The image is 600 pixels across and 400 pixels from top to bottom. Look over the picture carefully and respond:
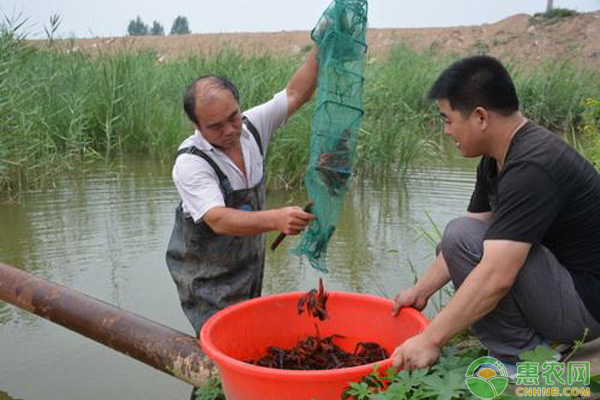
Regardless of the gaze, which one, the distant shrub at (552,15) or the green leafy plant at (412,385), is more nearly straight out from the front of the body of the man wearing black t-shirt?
the green leafy plant

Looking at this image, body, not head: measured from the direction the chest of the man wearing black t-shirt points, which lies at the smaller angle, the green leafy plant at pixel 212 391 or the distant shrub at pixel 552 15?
the green leafy plant

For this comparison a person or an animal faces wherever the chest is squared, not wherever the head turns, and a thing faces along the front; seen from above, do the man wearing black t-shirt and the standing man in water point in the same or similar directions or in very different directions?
very different directions

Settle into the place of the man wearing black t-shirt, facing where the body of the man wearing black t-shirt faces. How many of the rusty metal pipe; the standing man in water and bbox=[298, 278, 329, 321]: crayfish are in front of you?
3

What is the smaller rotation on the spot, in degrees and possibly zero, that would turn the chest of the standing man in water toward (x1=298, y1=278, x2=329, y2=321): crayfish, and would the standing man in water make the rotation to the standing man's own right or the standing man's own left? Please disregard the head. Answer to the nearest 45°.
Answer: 0° — they already face it

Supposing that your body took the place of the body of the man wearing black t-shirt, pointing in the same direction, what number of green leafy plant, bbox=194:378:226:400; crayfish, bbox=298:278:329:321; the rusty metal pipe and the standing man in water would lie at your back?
0

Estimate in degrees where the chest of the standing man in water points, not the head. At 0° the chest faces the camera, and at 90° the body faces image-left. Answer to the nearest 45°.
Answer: approximately 315°

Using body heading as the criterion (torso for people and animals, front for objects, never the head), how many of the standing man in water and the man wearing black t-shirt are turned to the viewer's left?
1

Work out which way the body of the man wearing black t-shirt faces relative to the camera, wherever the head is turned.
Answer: to the viewer's left

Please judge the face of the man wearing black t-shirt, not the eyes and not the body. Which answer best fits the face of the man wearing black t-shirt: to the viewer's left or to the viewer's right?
to the viewer's left

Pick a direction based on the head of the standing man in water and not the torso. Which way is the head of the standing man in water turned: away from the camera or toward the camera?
toward the camera

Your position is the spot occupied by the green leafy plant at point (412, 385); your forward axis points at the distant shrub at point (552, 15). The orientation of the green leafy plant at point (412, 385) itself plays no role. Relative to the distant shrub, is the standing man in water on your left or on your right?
left

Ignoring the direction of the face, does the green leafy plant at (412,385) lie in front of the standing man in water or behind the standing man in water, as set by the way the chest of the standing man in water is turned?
in front

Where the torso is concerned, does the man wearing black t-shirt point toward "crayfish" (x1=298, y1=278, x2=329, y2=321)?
yes
